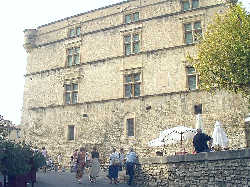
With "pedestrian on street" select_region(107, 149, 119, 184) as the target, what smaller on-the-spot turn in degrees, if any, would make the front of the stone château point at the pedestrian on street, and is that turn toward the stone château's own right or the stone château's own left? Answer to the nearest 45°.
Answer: approximately 45° to the stone château's own left

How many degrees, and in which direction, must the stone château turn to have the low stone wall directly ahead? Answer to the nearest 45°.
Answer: approximately 45° to its left

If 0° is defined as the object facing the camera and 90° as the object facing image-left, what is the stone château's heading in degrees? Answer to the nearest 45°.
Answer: approximately 45°

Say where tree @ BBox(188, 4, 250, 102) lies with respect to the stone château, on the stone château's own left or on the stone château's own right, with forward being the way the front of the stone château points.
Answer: on the stone château's own left
